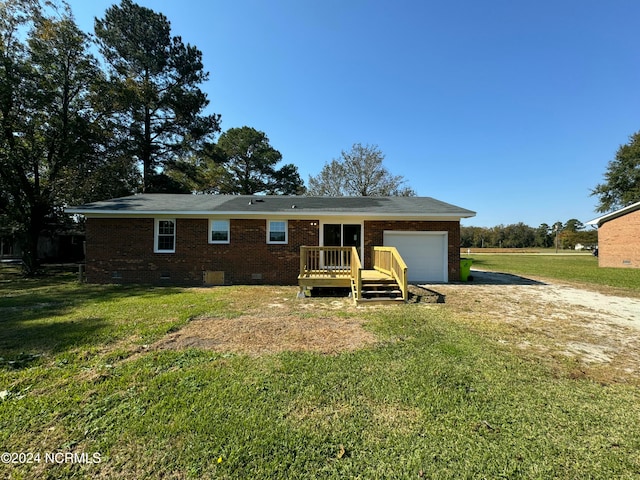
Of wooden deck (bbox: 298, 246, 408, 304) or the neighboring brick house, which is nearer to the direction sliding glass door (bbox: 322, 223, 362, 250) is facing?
the wooden deck

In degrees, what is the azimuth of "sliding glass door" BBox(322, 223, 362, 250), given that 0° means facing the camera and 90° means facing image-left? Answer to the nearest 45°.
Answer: approximately 0°

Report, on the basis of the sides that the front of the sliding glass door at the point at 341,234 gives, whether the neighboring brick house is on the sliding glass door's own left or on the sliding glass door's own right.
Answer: on the sliding glass door's own left
